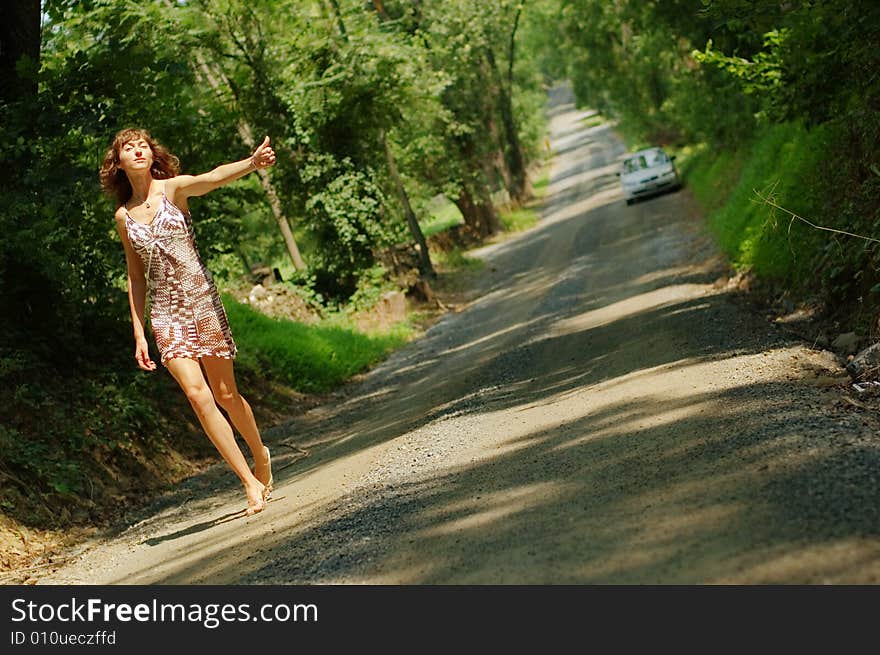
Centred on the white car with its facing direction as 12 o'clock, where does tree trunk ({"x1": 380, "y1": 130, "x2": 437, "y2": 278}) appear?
The tree trunk is roughly at 1 o'clock from the white car.

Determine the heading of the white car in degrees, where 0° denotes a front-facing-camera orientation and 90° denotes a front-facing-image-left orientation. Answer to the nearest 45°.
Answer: approximately 0°

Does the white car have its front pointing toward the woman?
yes

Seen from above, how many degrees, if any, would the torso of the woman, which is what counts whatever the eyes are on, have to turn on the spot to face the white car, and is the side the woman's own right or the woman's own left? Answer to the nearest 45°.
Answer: approximately 135° to the woman's own left

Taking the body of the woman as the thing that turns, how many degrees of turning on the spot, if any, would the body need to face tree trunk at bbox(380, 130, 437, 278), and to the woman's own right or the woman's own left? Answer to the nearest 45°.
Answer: approximately 180°

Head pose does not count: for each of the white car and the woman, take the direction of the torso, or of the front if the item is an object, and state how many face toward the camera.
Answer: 2
